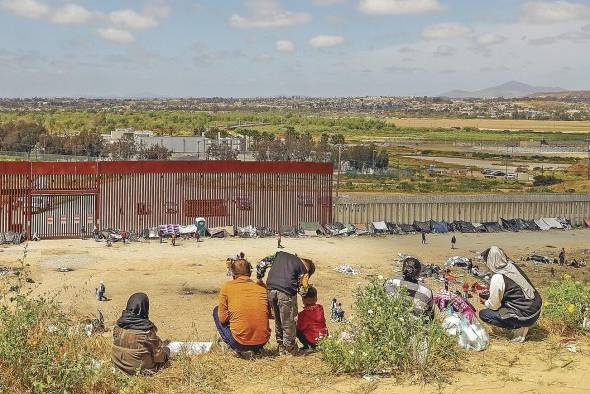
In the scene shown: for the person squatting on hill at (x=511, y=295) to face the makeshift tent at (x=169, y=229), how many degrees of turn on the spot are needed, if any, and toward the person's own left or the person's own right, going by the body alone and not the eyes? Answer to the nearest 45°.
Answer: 0° — they already face it

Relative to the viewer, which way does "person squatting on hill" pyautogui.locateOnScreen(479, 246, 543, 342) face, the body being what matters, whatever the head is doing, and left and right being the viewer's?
facing away from the viewer and to the left of the viewer

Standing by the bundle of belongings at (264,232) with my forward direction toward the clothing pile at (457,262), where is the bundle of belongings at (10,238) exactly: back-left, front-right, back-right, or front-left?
back-right

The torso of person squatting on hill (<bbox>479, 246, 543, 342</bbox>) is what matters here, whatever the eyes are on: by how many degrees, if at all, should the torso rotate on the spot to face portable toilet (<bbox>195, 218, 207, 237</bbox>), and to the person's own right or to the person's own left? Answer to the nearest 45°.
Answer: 0° — they already face it

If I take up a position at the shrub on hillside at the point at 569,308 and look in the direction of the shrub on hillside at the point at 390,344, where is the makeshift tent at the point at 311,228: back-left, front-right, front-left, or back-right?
back-right

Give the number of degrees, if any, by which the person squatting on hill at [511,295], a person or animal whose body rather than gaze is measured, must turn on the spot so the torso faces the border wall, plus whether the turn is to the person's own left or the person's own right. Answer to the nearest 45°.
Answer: approximately 45° to the person's own right

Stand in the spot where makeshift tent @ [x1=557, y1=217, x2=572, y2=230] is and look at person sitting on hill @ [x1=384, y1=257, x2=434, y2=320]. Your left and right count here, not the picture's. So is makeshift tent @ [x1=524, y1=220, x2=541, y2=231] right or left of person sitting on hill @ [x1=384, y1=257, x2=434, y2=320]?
right

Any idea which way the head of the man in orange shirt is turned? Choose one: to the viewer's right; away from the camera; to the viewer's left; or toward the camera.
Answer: away from the camera

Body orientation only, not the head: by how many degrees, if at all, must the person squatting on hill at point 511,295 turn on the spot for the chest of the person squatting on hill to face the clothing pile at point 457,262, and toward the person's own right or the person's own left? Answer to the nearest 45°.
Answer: approximately 45° to the person's own right

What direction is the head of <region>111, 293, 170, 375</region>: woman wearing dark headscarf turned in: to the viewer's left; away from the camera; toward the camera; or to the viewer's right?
away from the camera

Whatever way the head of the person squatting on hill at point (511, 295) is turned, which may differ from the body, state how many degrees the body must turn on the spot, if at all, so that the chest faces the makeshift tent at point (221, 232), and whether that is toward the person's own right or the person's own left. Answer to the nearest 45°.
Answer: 0° — they already face it
